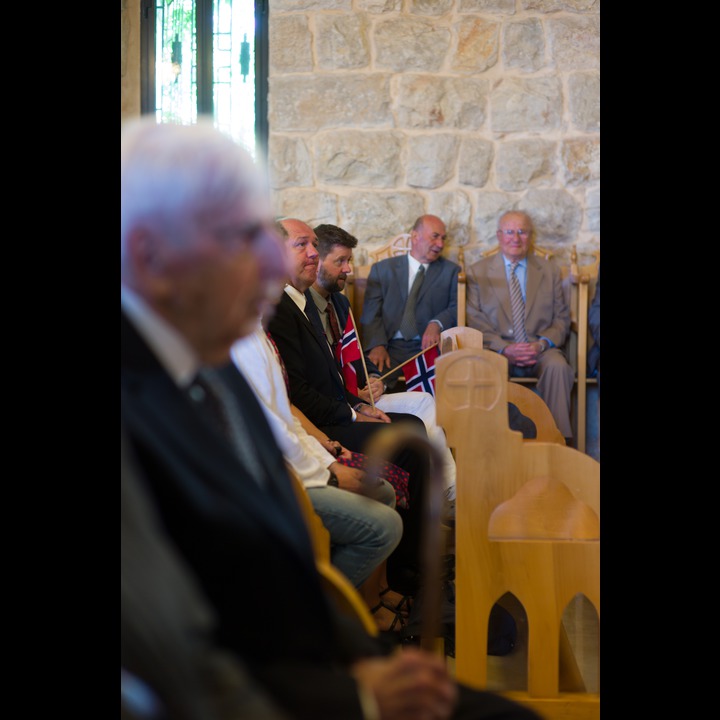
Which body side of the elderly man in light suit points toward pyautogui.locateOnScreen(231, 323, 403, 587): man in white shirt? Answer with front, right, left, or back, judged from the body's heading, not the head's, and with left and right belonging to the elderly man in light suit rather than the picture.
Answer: front

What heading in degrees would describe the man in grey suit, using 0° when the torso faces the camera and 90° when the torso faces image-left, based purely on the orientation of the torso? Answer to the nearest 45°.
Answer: approximately 0°

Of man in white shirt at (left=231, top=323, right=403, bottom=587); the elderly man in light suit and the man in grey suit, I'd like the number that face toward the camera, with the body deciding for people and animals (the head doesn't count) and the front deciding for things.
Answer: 2
